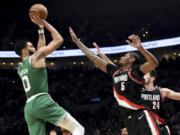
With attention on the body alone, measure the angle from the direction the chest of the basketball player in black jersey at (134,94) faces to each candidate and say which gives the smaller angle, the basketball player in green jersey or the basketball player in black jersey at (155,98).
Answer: the basketball player in green jersey

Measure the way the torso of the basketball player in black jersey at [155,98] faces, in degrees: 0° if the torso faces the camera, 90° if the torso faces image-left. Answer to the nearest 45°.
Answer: approximately 45°

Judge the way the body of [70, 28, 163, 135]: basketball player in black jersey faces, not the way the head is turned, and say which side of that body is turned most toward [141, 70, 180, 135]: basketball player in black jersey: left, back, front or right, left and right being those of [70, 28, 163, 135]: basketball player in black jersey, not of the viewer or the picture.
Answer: back

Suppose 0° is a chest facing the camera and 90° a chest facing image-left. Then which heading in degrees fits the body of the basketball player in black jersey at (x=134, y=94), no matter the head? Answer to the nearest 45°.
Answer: approximately 45°

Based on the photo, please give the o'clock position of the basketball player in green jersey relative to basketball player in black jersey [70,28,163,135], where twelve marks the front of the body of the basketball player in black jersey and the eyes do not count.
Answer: The basketball player in green jersey is roughly at 1 o'clock from the basketball player in black jersey.
